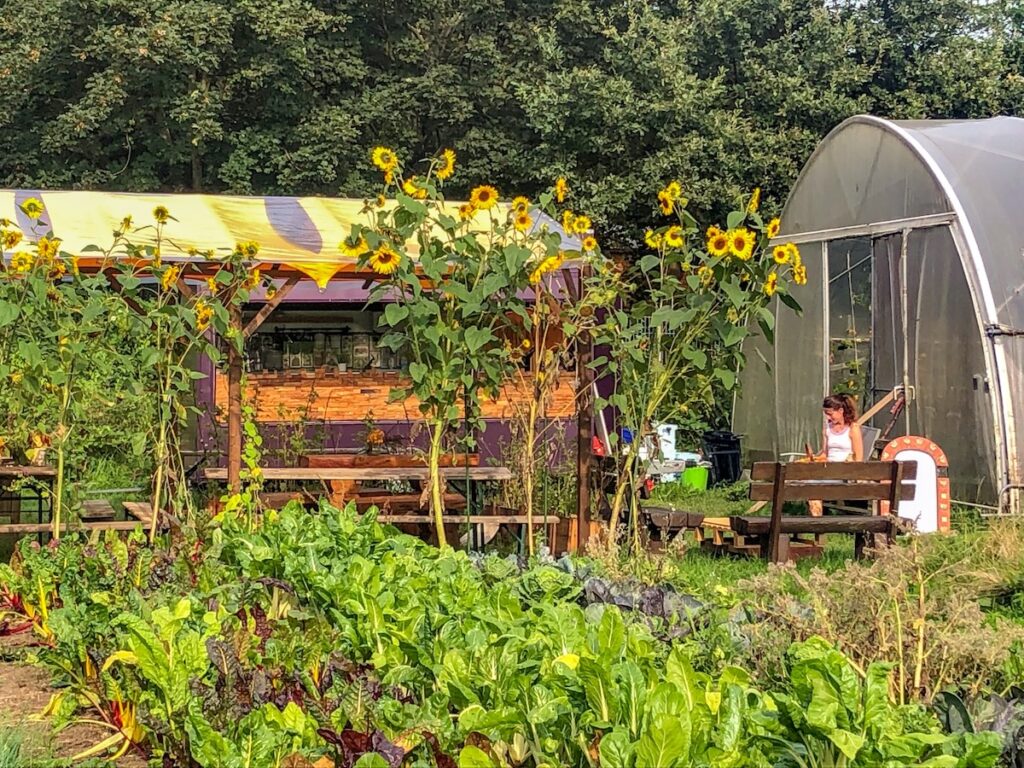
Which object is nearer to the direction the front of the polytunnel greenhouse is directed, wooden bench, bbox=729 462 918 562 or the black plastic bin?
the wooden bench

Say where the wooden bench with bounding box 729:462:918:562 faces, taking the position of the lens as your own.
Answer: facing away from the viewer and to the left of the viewer

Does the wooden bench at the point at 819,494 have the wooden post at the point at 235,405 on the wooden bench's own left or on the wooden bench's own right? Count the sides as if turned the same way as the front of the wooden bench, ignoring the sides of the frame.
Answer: on the wooden bench's own left

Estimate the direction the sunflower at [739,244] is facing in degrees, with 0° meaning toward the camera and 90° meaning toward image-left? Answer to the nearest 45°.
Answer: approximately 0°

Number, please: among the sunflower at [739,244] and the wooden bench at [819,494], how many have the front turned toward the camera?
1
